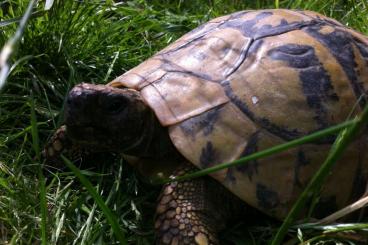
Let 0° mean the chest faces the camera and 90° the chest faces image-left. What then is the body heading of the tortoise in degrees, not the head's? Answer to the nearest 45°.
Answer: approximately 45°
